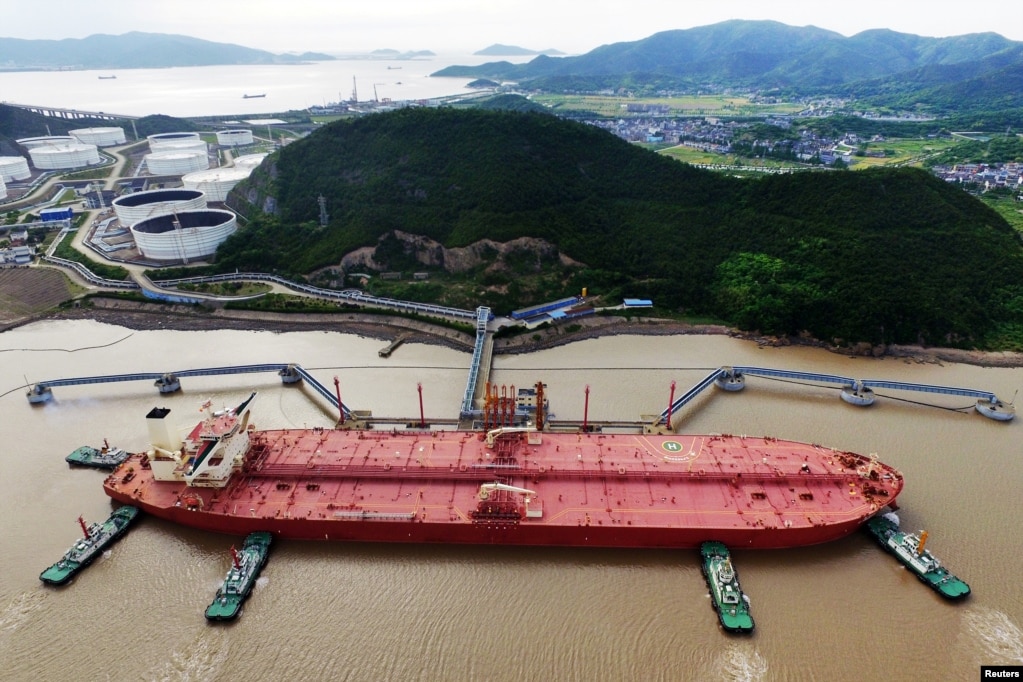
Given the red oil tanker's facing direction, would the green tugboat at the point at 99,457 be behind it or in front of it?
behind

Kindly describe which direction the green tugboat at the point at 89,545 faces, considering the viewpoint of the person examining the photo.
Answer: facing away from the viewer and to the right of the viewer

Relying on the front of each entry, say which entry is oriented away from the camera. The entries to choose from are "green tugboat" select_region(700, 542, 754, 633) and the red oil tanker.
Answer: the green tugboat

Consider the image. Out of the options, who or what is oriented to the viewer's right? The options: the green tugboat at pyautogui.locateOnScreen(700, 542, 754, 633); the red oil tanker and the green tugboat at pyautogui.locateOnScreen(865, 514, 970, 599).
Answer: the red oil tanker

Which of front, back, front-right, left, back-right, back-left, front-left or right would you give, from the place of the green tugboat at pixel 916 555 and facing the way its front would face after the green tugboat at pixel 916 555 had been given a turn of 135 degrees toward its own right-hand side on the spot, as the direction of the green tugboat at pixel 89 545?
back-right

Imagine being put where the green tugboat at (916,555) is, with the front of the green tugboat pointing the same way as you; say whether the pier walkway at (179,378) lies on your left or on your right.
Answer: on your left

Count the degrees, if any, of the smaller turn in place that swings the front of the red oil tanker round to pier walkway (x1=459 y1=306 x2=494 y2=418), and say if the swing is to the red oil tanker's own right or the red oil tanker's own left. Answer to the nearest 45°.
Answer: approximately 90° to the red oil tanker's own left

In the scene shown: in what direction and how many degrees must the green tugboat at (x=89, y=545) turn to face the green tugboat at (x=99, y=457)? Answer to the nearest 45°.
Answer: approximately 45° to its left

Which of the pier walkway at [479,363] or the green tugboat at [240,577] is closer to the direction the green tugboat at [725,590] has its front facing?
the pier walkway

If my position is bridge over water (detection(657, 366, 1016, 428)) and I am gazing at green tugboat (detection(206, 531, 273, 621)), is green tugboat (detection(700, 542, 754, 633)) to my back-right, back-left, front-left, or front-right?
front-left

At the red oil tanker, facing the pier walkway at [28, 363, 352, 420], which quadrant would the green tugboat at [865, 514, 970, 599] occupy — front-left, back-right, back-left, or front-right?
back-right

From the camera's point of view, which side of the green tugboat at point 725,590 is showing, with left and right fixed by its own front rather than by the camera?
back

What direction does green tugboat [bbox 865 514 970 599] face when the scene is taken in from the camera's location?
facing away from the viewer and to the left of the viewer

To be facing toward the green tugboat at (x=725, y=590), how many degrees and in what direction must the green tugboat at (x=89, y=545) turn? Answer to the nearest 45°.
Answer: approximately 90° to its right

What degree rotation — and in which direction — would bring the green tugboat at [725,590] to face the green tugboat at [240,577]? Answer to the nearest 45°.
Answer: approximately 135° to its left

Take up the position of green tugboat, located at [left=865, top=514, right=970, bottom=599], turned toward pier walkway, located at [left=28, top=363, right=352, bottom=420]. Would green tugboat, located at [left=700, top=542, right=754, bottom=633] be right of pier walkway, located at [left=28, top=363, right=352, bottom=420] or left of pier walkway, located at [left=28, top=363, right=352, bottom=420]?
left

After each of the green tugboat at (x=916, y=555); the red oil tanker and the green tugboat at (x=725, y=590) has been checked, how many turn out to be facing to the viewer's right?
1

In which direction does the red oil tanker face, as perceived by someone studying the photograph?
facing to the right of the viewer

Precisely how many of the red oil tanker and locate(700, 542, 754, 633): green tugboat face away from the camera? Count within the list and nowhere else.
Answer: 1
